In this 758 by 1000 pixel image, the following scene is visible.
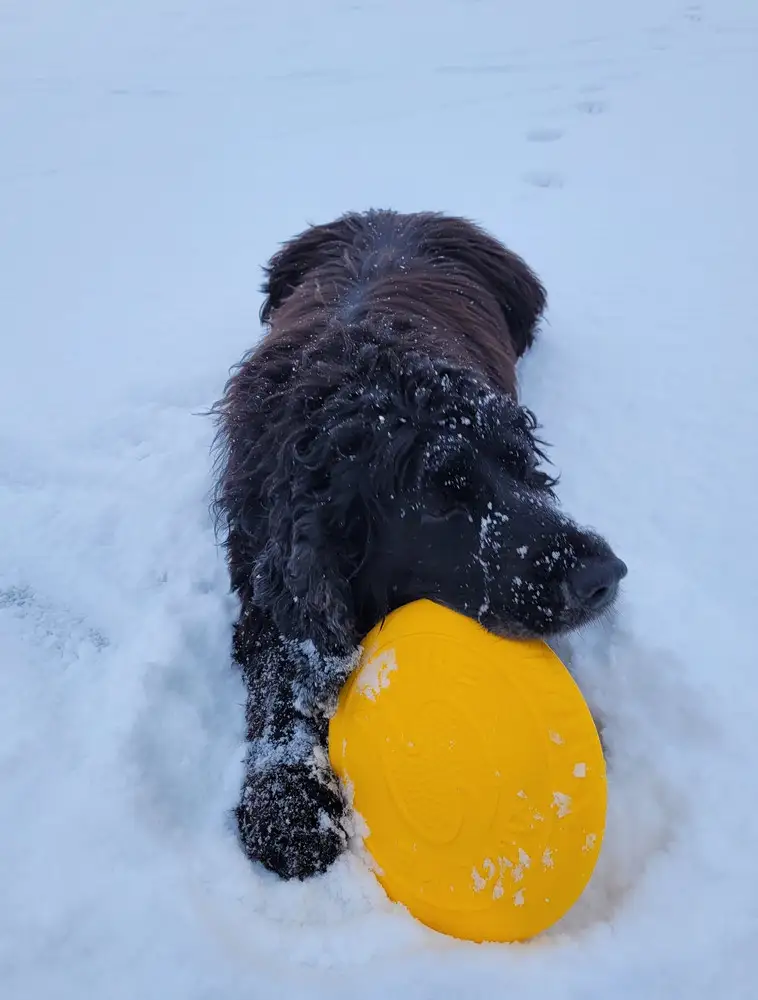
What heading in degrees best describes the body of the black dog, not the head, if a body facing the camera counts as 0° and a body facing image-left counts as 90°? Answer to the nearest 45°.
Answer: approximately 0°
